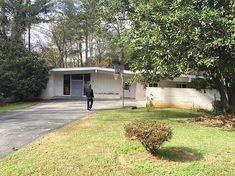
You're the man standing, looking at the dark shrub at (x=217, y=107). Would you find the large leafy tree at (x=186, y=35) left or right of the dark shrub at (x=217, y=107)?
right

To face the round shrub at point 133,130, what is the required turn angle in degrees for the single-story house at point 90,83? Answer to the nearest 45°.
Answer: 0° — it already faces it

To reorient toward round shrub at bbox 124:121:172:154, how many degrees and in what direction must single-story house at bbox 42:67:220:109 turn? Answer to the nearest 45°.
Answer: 0° — it already faces it

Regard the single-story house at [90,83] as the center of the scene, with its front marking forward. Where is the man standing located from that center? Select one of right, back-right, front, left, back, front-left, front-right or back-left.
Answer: front

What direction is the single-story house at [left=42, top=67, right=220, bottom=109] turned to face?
toward the camera

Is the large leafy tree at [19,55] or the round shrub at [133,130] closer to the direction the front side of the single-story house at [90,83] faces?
the round shrub

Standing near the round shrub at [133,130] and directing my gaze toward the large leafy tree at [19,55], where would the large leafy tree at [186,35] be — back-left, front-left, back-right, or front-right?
front-right

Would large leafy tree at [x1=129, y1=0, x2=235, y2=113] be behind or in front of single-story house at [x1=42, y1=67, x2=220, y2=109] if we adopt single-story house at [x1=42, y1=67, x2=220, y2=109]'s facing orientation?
in front

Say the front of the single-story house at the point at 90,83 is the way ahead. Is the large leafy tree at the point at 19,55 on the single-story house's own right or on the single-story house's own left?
on the single-story house's own right
